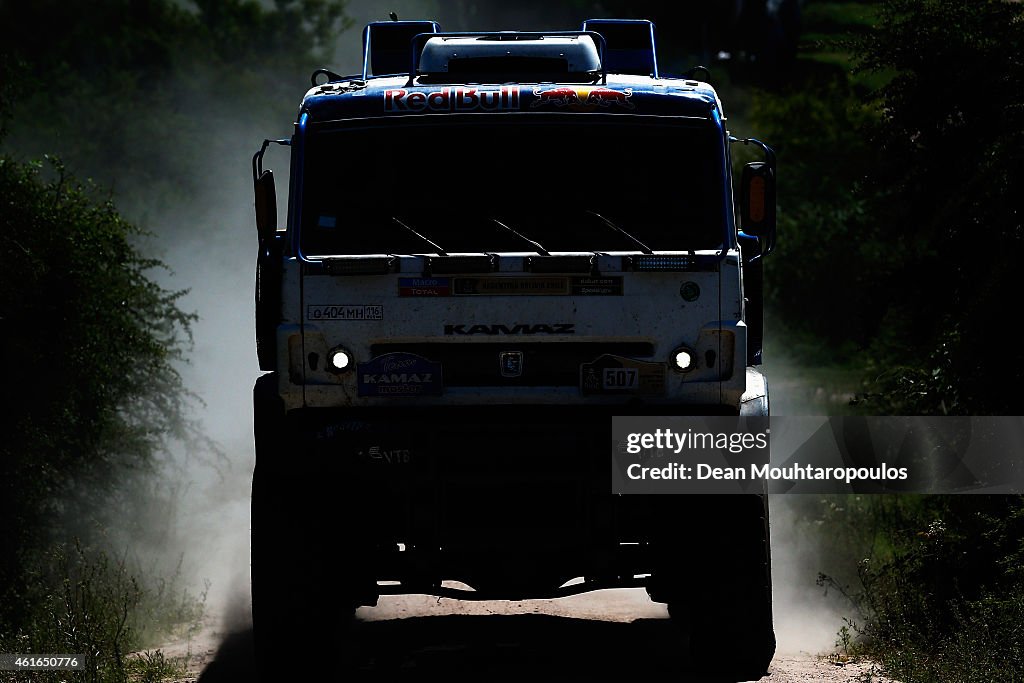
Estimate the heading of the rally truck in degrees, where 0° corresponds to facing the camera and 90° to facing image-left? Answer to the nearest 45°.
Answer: approximately 0°
